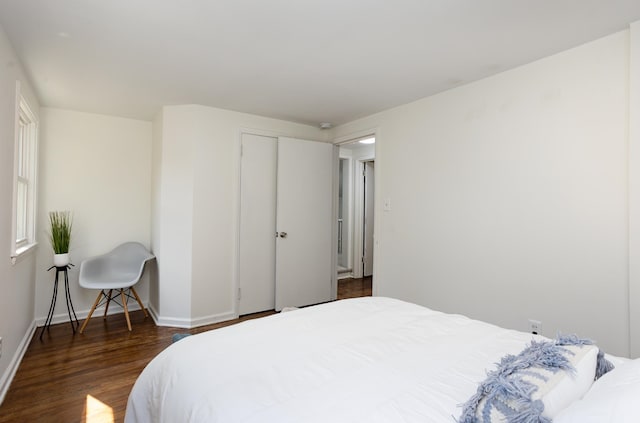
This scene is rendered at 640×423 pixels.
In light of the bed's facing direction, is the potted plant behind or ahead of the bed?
ahead

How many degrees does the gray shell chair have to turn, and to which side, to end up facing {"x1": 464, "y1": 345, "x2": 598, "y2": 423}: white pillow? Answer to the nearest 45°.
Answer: approximately 45° to its left

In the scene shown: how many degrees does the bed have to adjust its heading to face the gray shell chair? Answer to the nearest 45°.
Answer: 0° — it already faces it

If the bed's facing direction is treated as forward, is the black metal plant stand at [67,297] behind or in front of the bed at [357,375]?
in front

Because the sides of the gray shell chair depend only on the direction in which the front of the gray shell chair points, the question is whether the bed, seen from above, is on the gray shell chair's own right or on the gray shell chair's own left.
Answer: on the gray shell chair's own left

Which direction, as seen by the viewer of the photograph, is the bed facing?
facing away from the viewer and to the left of the viewer
